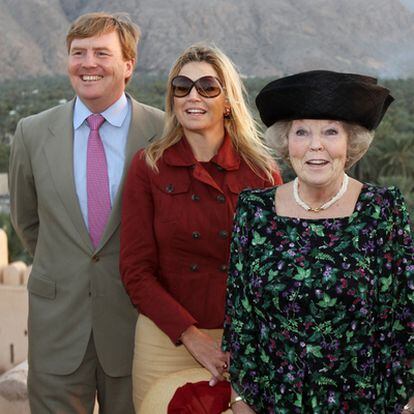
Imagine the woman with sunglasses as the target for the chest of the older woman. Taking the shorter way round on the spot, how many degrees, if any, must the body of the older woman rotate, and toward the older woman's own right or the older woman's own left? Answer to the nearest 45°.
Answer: approximately 135° to the older woman's own right

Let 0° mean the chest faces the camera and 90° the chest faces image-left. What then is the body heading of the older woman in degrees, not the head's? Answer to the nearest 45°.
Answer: approximately 0°

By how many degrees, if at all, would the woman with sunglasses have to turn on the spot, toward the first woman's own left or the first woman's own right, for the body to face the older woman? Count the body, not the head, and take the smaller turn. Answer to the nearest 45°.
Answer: approximately 45° to the first woman's own left

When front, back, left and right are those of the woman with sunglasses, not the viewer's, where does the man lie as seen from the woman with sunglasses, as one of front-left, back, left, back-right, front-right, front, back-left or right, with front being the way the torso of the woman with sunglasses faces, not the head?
back-right

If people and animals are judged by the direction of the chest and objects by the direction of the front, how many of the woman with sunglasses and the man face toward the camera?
2

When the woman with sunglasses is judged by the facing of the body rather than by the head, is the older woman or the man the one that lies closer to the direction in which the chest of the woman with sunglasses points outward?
the older woman
